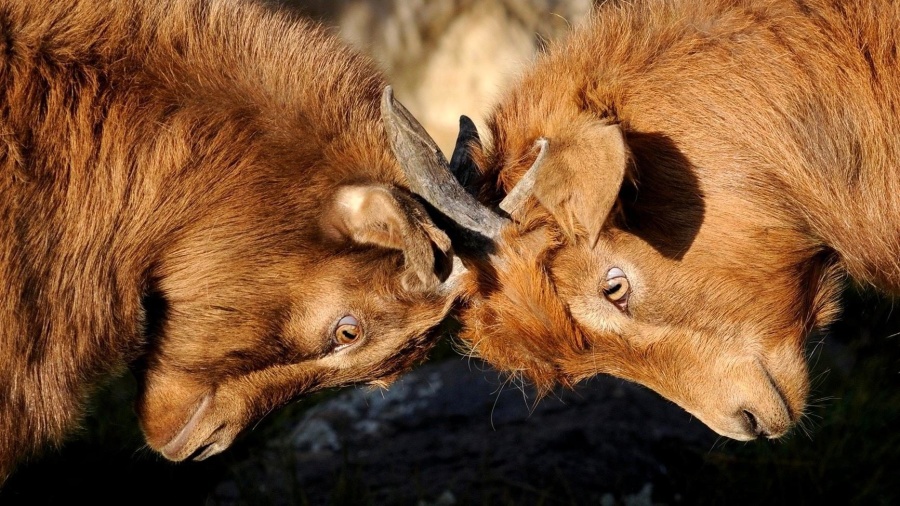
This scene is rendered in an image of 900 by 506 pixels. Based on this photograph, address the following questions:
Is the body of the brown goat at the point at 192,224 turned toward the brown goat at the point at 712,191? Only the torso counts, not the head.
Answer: yes

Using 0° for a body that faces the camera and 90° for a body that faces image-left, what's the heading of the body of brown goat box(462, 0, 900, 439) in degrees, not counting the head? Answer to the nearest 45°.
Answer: approximately 90°

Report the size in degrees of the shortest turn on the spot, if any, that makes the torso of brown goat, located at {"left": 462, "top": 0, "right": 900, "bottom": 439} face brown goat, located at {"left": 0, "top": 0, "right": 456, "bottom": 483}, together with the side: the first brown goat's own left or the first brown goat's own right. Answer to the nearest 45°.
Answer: approximately 45° to the first brown goat's own left

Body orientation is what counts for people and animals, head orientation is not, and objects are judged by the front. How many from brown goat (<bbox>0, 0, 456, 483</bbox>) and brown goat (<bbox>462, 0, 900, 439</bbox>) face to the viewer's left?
1

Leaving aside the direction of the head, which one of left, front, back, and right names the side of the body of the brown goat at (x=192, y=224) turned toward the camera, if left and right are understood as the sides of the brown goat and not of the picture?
right

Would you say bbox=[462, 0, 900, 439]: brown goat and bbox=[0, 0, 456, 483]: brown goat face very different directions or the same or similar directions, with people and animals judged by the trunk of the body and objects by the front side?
very different directions
